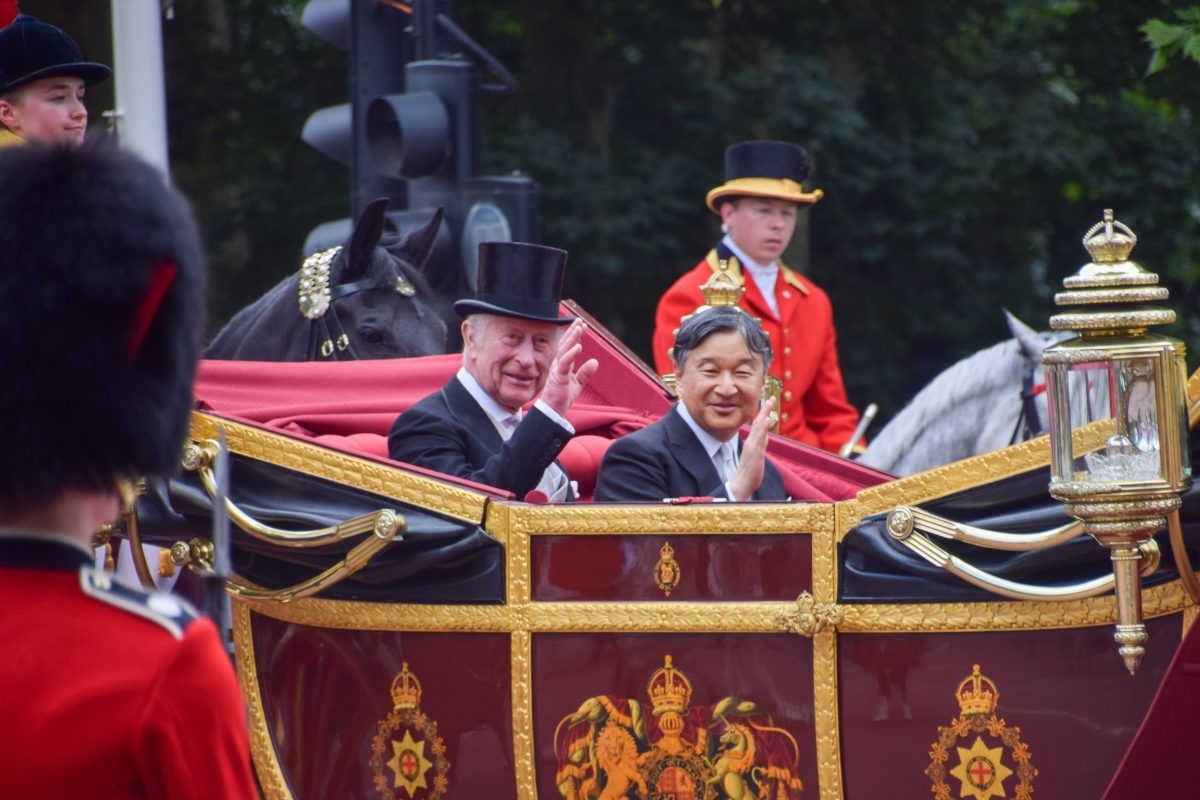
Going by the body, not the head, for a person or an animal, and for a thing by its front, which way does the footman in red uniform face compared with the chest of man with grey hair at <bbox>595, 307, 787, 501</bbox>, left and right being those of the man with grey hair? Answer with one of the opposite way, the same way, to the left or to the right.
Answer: the same way

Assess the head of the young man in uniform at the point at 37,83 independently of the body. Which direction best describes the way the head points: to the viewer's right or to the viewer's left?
to the viewer's right

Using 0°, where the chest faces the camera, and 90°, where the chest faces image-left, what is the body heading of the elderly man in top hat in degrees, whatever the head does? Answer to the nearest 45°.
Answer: approximately 315°

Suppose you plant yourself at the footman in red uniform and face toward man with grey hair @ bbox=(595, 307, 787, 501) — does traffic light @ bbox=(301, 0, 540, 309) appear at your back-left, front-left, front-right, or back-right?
back-right

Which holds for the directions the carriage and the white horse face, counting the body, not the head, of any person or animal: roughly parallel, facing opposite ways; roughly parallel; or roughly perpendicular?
roughly parallel

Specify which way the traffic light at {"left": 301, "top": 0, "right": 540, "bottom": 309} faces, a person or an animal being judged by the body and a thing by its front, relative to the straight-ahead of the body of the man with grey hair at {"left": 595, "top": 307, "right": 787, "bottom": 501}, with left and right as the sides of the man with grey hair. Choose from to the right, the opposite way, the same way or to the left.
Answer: to the right

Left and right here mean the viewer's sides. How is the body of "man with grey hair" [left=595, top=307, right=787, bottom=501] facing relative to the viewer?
facing the viewer and to the right of the viewer

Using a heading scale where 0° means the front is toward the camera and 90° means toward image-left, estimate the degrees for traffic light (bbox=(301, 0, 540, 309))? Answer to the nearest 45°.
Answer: approximately 45°

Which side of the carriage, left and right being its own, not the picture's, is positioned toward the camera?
right

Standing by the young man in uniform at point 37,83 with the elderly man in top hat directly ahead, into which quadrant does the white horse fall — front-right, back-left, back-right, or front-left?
front-left
